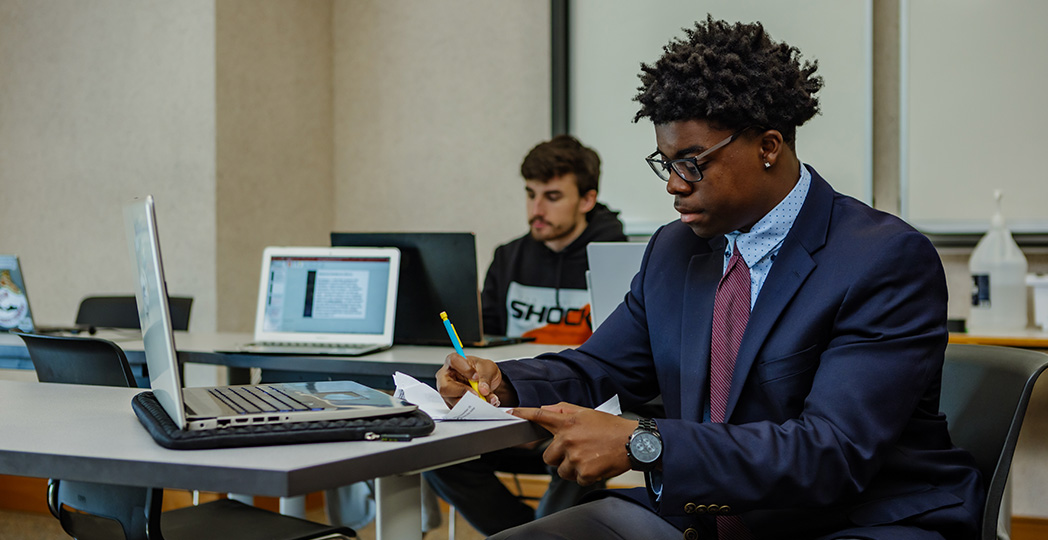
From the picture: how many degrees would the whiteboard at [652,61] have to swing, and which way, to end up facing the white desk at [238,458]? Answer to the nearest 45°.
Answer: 0° — it already faces it

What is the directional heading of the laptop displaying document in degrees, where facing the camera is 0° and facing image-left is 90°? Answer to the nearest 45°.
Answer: approximately 0°

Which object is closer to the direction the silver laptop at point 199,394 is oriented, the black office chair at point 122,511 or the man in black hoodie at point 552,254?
the man in black hoodie

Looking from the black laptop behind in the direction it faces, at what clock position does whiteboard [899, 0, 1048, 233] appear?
The whiteboard is roughly at 1 o'clock from the black laptop behind.

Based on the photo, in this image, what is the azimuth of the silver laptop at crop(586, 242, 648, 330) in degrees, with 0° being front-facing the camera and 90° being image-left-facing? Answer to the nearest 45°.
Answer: approximately 180°

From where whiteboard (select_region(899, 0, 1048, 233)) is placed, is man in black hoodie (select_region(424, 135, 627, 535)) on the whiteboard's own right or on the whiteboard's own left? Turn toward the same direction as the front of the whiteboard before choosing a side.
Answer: on the whiteboard's own right

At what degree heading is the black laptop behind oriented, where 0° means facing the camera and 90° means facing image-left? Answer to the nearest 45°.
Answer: approximately 225°

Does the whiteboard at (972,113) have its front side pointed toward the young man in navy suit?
yes

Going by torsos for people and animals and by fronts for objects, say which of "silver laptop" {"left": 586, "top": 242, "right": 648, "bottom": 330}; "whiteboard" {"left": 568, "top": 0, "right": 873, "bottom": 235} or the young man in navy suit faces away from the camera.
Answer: the silver laptop

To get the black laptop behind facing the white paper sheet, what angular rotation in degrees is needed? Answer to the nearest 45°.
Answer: approximately 135° to its right
